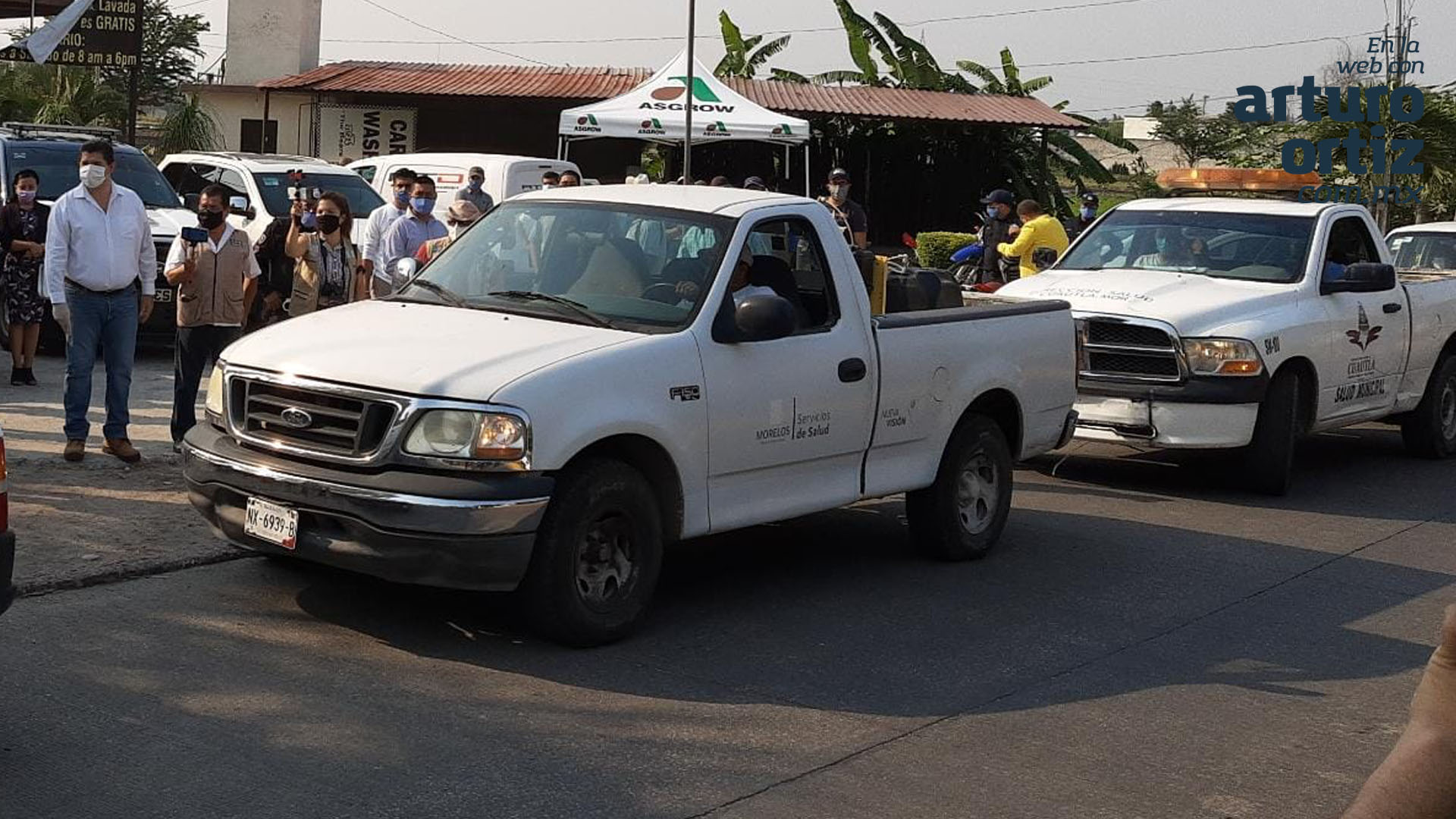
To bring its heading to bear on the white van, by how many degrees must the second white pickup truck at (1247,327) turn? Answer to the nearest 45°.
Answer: approximately 90° to its right

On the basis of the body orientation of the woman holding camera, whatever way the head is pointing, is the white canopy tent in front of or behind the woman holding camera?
behind

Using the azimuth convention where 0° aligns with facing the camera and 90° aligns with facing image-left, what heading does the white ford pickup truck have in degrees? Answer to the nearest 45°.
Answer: approximately 45°

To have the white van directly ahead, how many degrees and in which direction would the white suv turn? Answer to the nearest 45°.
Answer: approximately 90° to its left

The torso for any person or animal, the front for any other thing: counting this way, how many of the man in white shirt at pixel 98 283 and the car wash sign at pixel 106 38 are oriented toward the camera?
2

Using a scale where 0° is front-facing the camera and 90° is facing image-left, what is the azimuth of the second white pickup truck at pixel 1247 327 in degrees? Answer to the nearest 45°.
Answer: approximately 45°

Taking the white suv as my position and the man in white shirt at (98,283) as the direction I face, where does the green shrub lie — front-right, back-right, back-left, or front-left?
back-left

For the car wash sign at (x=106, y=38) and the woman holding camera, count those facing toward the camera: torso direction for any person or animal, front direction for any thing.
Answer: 2

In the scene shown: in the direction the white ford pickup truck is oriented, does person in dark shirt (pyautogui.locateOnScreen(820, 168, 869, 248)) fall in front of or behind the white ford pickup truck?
behind
